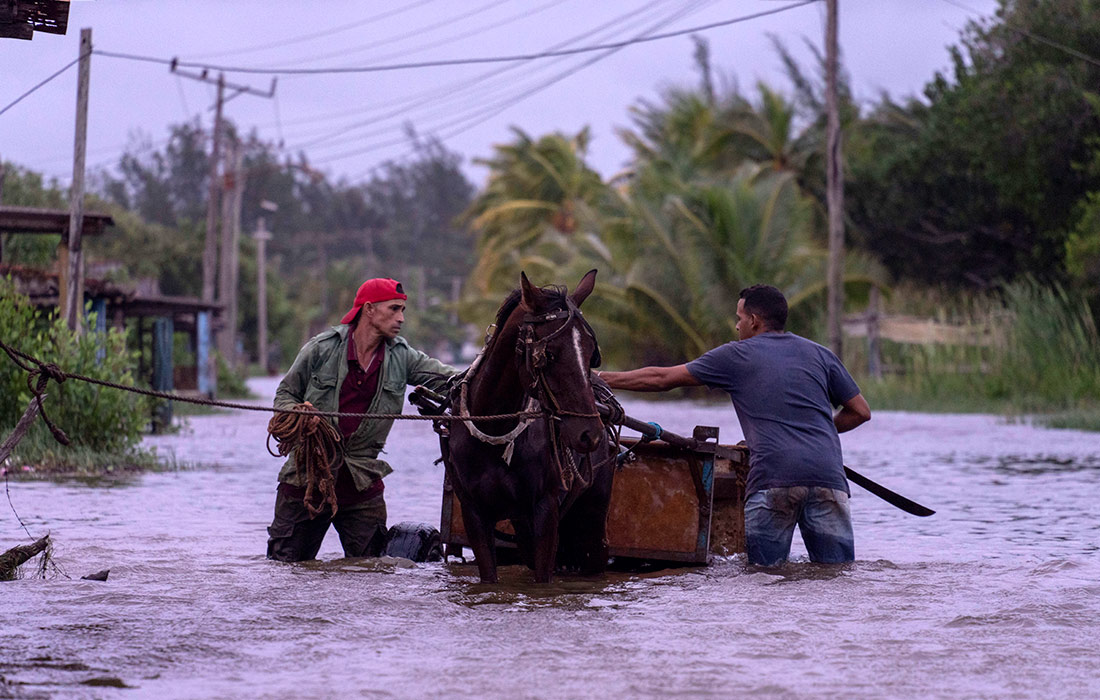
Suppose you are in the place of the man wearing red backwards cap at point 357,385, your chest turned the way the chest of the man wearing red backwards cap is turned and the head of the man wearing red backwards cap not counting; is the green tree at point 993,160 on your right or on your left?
on your left

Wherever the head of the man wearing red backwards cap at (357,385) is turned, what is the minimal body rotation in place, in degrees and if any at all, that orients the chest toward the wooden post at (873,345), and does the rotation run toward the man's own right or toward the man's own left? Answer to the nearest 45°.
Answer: approximately 90° to the man's own left

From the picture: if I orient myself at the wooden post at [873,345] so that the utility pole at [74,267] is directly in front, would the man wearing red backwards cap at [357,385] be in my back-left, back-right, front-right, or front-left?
front-left

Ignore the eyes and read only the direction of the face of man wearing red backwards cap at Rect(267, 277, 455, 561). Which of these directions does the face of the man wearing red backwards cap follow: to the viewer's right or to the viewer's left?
to the viewer's right

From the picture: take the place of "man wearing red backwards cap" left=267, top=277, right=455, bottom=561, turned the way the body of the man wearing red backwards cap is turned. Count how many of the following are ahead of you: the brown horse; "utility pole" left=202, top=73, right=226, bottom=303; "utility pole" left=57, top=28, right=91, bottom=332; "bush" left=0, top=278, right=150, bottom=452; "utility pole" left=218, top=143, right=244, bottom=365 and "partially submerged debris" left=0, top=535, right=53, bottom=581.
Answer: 1

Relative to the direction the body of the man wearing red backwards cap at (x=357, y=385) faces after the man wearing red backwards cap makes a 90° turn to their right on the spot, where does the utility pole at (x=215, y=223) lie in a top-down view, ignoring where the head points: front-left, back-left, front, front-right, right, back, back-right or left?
back-right

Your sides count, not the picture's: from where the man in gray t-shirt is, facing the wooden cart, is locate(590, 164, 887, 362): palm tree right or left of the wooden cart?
right

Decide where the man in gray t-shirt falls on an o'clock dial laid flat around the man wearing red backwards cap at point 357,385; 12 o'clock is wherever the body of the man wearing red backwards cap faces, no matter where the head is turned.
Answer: The man in gray t-shirt is roughly at 11 o'clock from the man wearing red backwards cap.

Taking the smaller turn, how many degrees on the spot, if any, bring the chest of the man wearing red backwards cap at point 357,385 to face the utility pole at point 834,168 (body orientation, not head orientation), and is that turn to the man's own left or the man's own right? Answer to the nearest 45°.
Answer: approximately 90° to the man's own left

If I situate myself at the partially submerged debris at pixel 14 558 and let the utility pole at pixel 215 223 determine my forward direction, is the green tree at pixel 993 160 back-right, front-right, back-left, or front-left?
front-right

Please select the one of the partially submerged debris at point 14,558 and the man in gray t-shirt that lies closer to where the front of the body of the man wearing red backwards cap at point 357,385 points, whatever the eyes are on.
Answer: the man in gray t-shirt

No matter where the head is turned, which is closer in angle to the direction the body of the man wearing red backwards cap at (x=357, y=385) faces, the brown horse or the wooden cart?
the brown horse

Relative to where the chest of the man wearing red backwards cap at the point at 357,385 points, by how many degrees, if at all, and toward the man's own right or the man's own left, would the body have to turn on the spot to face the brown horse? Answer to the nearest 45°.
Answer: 0° — they already face it

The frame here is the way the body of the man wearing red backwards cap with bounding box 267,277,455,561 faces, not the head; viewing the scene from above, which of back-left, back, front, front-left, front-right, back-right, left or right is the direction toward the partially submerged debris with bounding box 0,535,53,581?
back-right

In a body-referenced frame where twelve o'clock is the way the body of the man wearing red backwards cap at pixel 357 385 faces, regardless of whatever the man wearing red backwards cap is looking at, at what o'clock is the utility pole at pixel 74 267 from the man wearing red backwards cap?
The utility pole is roughly at 7 o'clock from the man wearing red backwards cap.
